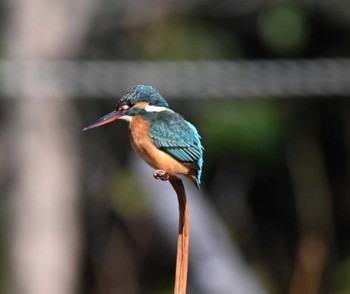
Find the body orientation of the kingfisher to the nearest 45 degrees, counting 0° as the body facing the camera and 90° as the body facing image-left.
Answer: approximately 90°
